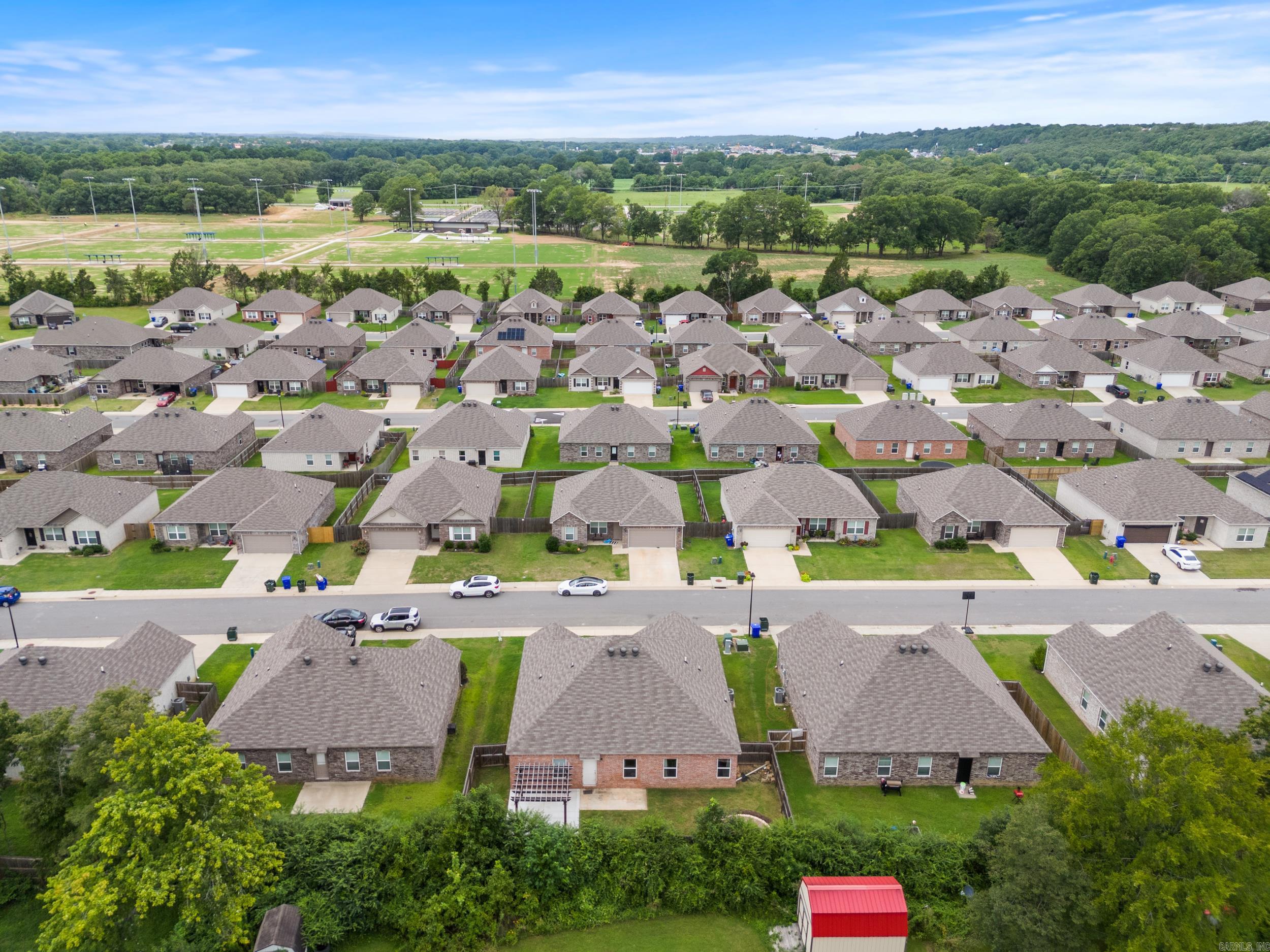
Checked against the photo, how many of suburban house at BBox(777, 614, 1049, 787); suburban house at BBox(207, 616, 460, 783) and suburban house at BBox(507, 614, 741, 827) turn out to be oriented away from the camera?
3

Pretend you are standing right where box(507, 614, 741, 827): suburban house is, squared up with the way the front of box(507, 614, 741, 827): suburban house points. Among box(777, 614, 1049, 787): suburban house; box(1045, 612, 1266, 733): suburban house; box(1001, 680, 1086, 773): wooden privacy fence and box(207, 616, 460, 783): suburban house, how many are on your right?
3

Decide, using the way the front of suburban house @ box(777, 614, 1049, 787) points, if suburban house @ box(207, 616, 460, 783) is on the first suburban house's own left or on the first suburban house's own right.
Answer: on the first suburban house's own left

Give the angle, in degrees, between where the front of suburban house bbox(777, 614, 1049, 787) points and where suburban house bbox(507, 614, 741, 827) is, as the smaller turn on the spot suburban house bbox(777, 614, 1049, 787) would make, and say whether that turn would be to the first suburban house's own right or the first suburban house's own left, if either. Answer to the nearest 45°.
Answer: approximately 90° to the first suburban house's own left

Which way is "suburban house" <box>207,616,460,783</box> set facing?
away from the camera

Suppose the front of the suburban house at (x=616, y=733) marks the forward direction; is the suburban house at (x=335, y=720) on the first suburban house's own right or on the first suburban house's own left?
on the first suburban house's own left

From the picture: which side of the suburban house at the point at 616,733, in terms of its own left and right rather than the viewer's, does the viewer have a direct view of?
back

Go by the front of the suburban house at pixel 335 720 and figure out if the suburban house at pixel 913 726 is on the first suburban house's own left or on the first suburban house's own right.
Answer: on the first suburban house's own right

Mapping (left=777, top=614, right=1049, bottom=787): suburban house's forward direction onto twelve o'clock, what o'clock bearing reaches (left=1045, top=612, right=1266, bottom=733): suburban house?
(left=1045, top=612, right=1266, bottom=733): suburban house is roughly at 2 o'clock from (left=777, top=614, right=1049, bottom=787): suburban house.

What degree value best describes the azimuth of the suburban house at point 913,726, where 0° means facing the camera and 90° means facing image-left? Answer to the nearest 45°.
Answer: approximately 180°

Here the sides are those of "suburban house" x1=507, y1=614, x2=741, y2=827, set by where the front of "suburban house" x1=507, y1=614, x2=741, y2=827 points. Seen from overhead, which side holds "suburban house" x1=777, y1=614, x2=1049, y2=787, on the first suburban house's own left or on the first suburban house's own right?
on the first suburban house's own right

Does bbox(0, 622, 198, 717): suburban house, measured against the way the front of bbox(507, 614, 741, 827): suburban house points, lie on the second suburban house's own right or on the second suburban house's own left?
on the second suburban house's own left
